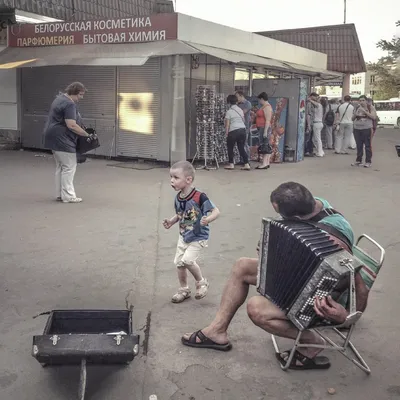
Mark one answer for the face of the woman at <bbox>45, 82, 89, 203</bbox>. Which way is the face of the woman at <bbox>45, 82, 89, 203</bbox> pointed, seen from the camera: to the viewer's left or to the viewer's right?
to the viewer's right

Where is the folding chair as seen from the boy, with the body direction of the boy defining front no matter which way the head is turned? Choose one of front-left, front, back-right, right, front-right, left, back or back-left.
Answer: left

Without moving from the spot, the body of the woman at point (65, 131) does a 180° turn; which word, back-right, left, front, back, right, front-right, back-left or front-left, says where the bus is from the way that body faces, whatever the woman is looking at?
back-right

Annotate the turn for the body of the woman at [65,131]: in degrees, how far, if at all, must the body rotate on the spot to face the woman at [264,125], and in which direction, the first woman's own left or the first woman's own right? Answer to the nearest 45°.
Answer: approximately 45° to the first woman's own left

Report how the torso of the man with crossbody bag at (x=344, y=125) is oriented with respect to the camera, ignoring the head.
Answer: away from the camera

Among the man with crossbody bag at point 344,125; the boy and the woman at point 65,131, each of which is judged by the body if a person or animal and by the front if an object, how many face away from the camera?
1

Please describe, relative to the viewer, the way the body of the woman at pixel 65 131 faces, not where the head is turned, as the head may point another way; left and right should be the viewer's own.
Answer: facing to the right of the viewer

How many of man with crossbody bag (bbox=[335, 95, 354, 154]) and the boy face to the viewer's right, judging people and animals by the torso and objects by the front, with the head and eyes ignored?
0

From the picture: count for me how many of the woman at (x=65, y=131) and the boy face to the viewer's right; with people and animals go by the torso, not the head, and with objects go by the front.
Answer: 1

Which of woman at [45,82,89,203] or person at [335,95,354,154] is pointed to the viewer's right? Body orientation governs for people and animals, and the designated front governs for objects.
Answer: the woman

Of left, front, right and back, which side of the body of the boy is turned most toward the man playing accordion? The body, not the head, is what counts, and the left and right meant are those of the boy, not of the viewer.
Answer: left
